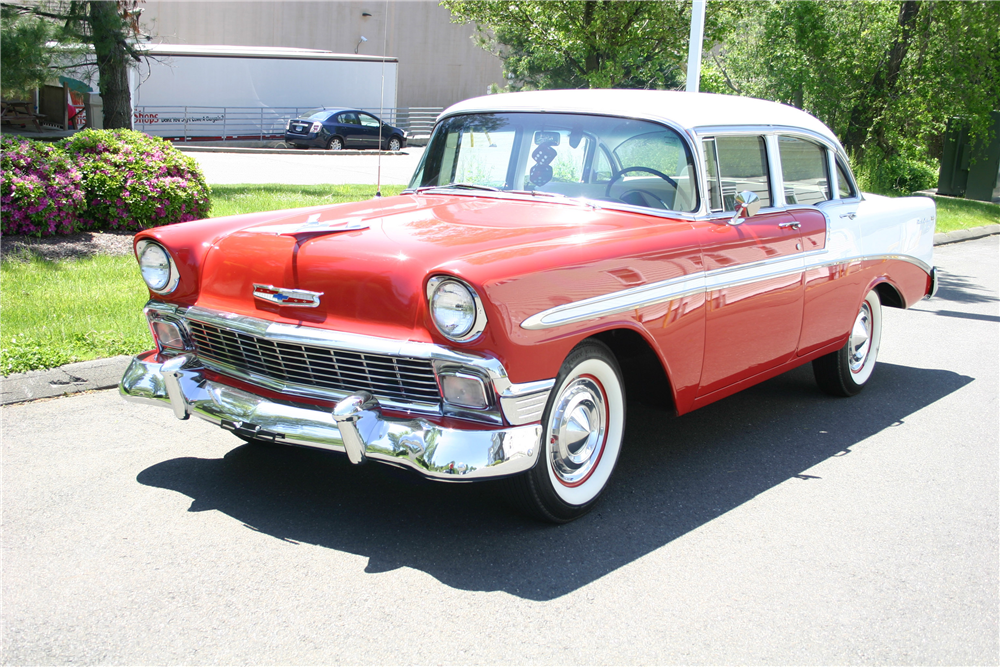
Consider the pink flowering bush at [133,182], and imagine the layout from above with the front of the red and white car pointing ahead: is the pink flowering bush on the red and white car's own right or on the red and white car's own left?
on the red and white car's own right

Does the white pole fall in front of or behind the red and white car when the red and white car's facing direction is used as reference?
behind

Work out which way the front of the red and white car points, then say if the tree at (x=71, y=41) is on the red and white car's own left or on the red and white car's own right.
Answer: on the red and white car's own right

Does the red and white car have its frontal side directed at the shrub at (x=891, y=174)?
no

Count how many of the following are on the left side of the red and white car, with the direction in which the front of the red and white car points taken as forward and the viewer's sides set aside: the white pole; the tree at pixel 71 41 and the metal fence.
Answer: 0

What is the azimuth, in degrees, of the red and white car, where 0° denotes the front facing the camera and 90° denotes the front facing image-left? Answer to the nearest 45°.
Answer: approximately 45°

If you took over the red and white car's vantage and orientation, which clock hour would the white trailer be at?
The white trailer is roughly at 4 o'clock from the red and white car.

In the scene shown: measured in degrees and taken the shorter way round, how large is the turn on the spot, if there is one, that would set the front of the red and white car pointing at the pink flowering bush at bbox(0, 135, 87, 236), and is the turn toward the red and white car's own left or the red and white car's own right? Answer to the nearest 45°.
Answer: approximately 90° to the red and white car's own right

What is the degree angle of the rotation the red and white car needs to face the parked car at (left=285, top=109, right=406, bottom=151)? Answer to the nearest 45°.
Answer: approximately 135° to its right

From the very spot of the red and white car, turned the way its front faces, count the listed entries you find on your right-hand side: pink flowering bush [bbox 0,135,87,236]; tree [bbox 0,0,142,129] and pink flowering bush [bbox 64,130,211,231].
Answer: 3

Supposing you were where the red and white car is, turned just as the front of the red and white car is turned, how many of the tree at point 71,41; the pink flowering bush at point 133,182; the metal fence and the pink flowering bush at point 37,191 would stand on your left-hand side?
0

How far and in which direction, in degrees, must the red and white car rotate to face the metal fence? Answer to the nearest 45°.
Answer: approximately 135° to its right

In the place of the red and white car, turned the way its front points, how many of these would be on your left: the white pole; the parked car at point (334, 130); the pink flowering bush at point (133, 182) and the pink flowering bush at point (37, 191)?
0
